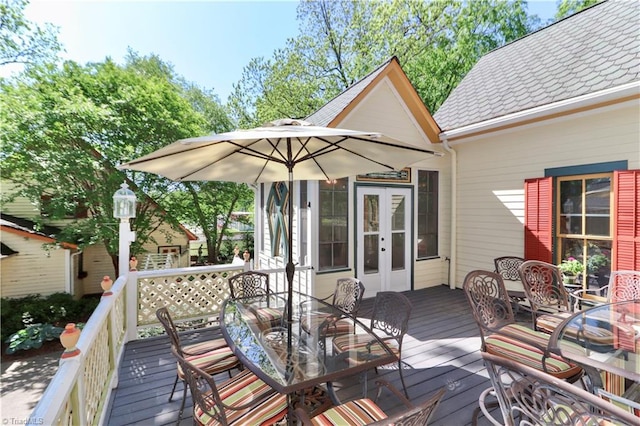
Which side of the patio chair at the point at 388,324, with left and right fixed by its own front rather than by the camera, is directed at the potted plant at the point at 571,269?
back

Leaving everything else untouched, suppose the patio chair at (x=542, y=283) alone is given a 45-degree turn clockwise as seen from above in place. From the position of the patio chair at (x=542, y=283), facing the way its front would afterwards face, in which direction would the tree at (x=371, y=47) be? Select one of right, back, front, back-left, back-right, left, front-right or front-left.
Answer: back-right

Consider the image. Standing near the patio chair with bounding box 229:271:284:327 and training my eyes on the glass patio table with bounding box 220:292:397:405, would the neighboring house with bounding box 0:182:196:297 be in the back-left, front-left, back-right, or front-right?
back-right

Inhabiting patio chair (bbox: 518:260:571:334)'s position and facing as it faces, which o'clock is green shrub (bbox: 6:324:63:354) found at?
The green shrub is roughly at 4 o'clock from the patio chair.

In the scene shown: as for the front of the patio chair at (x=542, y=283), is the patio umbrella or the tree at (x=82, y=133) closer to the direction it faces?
the patio umbrella

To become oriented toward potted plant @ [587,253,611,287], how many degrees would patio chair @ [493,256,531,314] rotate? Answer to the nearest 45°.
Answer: approximately 45° to its left

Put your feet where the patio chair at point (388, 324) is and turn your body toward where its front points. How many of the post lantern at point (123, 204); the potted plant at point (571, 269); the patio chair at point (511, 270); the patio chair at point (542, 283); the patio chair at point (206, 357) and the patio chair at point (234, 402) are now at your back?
3

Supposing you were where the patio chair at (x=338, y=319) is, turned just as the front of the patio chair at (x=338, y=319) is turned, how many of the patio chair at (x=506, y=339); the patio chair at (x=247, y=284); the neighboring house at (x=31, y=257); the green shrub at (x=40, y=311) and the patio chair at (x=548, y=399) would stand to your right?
3

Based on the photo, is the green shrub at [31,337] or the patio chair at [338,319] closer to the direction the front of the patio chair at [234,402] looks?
the patio chair

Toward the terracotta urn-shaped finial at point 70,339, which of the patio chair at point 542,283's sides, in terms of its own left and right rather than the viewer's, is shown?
right

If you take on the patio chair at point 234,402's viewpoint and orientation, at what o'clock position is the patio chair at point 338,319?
the patio chair at point 338,319 is roughly at 12 o'clock from the patio chair at point 234,402.

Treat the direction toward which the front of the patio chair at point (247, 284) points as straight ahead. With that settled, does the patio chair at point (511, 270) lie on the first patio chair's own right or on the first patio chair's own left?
on the first patio chair's own left
